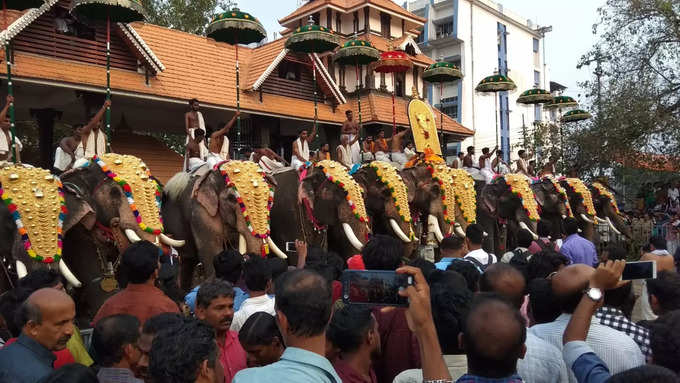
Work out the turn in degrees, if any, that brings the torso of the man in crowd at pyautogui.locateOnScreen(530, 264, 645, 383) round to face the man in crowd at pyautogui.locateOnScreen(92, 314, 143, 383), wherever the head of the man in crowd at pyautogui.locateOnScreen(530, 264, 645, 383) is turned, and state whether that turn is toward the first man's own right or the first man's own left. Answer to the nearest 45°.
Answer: approximately 90° to the first man's own left

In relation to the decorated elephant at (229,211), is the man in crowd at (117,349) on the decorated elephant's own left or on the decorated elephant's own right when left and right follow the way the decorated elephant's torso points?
on the decorated elephant's own right

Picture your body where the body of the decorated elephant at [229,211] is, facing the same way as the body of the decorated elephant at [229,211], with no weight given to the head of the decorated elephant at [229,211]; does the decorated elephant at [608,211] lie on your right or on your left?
on your left

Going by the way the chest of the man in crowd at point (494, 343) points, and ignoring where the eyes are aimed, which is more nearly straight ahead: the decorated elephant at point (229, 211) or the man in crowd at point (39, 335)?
the decorated elephant

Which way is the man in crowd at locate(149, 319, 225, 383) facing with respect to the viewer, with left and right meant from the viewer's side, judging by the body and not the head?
facing away from the viewer and to the right of the viewer

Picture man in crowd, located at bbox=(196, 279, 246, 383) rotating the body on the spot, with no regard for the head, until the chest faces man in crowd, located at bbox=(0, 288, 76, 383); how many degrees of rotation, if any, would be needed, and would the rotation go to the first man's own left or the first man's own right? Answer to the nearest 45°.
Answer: approximately 135° to the first man's own right

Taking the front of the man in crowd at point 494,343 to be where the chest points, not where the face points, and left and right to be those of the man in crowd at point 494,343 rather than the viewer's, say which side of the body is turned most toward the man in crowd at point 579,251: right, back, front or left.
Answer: front

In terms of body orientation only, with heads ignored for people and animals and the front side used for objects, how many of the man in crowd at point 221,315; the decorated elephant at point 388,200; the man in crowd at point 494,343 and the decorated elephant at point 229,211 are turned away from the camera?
1

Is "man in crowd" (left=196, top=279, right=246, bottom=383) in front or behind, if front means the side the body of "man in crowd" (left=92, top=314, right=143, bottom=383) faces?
in front

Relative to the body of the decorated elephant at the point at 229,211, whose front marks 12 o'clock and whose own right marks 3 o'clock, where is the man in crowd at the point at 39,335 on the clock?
The man in crowd is roughly at 2 o'clock from the decorated elephant.

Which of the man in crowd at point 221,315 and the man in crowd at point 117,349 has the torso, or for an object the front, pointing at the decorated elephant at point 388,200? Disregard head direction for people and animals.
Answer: the man in crowd at point 117,349

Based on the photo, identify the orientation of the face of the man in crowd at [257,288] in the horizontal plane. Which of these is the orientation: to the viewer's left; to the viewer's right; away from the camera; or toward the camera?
away from the camera

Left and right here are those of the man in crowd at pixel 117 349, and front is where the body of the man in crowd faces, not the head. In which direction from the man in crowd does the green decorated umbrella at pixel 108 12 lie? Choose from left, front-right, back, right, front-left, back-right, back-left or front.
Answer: front-left

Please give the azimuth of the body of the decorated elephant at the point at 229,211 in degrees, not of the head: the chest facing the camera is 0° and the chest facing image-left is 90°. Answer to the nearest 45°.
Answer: approximately 315°

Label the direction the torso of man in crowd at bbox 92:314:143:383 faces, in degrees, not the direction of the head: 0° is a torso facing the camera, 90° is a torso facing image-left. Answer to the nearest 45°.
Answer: approximately 225°
